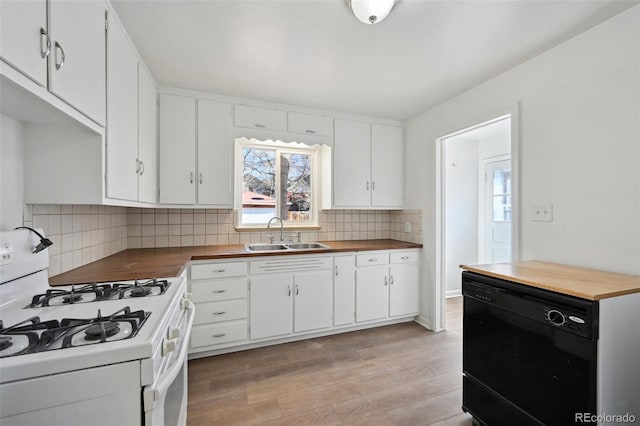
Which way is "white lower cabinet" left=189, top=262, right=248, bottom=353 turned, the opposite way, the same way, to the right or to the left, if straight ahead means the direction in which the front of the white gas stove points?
to the right

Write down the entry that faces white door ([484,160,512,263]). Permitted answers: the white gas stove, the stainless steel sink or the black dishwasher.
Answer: the white gas stove

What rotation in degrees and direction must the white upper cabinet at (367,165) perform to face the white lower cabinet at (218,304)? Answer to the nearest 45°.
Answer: approximately 90° to its right

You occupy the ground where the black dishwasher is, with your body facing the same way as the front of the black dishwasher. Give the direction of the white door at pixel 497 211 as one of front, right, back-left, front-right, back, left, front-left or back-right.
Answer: back-right

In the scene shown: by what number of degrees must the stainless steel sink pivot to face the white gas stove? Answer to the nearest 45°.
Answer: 0° — it already faces it

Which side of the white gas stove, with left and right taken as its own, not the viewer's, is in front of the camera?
right

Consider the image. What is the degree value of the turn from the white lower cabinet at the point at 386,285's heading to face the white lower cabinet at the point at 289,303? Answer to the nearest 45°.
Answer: approximately 90° to its right

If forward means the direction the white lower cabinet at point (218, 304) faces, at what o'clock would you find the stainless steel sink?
The stainless steel sink is roughly at 8 o'clock from the white lower cabinet.
